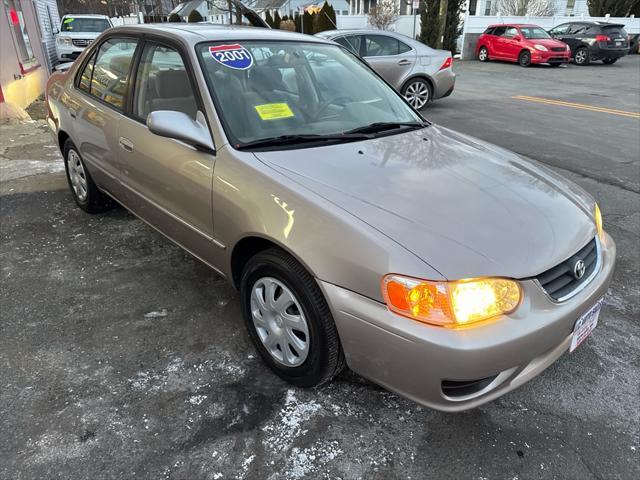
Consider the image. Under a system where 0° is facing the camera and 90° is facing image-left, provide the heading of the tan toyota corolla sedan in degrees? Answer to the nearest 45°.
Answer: approximately 315°

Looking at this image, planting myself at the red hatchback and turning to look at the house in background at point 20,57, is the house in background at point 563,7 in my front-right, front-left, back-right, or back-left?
back-right

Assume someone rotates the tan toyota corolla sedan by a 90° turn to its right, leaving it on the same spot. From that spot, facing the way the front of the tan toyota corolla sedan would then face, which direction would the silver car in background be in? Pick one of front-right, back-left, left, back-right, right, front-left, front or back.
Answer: back-right

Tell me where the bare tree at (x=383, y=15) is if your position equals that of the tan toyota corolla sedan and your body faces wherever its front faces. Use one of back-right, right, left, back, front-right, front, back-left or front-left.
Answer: back-left

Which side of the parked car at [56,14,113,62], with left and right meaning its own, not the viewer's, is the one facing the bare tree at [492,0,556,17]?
left

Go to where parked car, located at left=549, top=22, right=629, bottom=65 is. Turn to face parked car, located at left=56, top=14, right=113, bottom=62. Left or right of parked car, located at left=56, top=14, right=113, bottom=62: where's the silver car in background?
left

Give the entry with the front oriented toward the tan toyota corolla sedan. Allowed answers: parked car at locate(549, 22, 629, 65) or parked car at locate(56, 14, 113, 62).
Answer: parked car at locate(56, 14, 113, 62)

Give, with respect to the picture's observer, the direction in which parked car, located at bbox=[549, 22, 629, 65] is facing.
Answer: facing away from the viewer and to the left of the viewer

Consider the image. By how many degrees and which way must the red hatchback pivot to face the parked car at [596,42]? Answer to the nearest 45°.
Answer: approximately 90° to its left

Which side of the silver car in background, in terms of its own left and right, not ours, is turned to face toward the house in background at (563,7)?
right

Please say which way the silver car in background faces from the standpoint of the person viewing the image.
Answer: facing to the left of the viewer

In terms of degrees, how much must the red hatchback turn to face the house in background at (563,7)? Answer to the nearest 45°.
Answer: approximately 135° to its left
